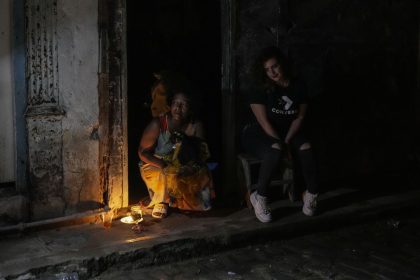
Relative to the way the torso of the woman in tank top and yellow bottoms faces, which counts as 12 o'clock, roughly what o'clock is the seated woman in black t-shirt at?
The seated woman in black t-shirt is roughly at 9 o'clock from the woman in tank top and yellow bottoms.

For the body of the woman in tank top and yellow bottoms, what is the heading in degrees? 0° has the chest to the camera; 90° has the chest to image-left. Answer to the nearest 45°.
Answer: approximately 0°
